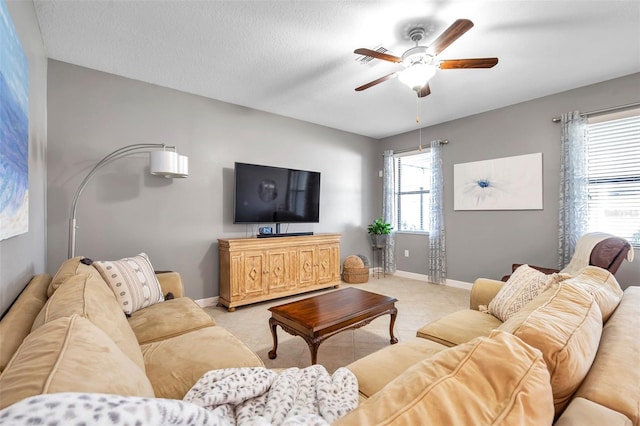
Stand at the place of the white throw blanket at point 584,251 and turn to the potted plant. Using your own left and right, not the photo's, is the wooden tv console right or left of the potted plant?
left

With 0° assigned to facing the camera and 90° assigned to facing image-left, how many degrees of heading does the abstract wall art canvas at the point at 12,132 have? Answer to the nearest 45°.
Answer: approximately 270°

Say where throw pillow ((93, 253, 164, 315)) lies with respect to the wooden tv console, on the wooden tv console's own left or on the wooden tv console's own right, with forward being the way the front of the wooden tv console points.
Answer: on the wooden tv console's own right

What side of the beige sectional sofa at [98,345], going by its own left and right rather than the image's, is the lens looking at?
right

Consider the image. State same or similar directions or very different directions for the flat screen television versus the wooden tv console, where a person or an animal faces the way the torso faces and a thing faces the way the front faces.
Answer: same or similar directions

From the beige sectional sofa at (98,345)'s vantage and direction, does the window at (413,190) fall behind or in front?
in front

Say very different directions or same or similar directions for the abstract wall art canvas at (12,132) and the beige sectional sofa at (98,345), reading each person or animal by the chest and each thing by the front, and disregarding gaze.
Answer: same or similar directions

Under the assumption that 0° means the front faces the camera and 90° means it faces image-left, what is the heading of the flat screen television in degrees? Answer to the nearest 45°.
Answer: approximately 315°

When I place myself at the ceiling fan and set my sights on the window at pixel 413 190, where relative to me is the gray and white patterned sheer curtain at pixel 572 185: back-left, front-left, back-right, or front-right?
front-right

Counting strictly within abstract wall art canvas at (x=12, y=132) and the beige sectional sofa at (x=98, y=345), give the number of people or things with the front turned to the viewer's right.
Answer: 2

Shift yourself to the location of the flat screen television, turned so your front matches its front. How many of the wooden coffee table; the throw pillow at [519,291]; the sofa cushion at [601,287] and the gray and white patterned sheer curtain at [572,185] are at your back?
0

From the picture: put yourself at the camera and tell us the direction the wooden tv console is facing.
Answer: facing the viewer and to the right of the viewer

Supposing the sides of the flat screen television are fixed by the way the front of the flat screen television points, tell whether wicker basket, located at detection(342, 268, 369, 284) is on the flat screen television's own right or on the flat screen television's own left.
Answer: on the flat screen television's own left

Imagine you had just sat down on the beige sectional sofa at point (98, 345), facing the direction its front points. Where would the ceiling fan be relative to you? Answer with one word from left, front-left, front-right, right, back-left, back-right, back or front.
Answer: front

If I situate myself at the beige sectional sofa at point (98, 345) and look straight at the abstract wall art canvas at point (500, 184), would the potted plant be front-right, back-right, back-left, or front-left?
front-left

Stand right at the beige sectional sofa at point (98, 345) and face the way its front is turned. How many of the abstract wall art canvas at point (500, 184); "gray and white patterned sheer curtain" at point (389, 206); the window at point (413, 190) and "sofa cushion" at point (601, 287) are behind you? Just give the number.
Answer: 0

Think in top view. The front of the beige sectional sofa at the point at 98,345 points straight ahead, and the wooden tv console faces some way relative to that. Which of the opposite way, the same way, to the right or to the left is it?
to the right

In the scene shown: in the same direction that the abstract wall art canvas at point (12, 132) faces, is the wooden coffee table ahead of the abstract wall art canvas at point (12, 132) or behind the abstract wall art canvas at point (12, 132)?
ahead
